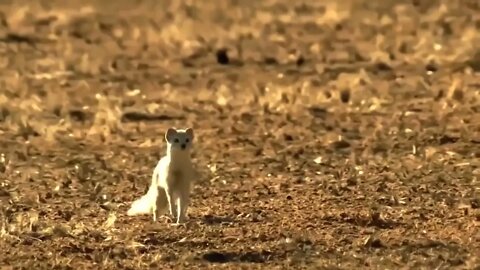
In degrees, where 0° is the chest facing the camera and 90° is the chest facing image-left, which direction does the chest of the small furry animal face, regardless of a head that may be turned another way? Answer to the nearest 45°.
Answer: approximately 315°
